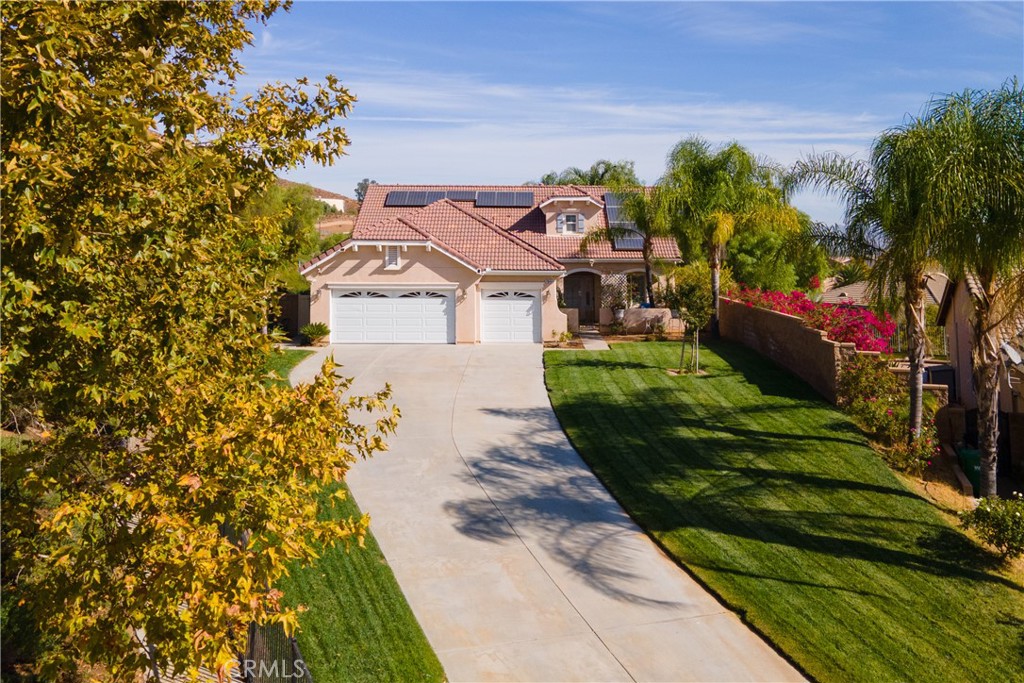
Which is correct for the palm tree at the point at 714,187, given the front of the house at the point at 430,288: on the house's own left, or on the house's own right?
on the house's own left

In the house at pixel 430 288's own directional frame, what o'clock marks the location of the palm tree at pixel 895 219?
The palm tree is roughly at 11 o'clock from the house.

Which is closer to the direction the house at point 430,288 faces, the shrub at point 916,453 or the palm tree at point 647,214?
the shrub

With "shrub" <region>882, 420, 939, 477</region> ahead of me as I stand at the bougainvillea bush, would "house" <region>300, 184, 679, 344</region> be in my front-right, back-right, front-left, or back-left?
back-right

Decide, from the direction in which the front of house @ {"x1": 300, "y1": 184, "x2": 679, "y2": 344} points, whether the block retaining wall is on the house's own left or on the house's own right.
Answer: on the house's own left

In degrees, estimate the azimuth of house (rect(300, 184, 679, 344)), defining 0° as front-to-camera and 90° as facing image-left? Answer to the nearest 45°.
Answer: approximately 0°

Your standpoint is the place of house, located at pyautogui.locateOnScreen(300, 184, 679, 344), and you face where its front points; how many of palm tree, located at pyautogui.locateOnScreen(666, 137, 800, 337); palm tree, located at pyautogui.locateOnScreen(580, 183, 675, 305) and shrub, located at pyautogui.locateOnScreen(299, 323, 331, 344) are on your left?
2

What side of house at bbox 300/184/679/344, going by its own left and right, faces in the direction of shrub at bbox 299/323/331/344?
right

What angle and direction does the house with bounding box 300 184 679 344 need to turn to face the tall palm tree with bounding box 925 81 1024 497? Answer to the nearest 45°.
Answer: approximately 45° to its left

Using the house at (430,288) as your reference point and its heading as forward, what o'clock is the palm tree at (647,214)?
The palm tree is roughly at 9 o'clock from the house.

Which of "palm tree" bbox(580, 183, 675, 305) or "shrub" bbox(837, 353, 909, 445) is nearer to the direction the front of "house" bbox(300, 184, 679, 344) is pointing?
the shrub
